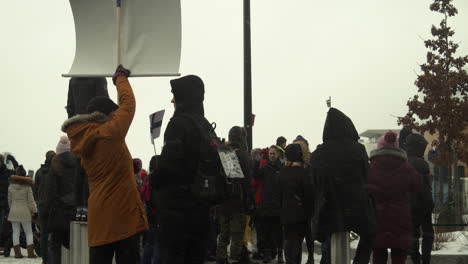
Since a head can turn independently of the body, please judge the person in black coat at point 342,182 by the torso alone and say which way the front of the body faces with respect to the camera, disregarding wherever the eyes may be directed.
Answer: away from the camera

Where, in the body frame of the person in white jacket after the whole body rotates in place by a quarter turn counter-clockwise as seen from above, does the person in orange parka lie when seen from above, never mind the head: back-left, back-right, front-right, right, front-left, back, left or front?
left

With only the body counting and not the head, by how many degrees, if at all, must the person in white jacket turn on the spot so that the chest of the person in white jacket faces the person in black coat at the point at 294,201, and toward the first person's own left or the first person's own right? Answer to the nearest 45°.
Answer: approximately 135° to the first person's own right

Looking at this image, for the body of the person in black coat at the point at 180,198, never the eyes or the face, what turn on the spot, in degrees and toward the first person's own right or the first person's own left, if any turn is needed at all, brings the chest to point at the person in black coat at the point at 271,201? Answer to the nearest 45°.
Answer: approximately 90° to the first person's own right

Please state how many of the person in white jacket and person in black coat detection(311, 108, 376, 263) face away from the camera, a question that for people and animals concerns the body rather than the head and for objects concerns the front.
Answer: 2

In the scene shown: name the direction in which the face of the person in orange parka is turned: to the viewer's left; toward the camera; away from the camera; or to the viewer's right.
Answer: away from the camera

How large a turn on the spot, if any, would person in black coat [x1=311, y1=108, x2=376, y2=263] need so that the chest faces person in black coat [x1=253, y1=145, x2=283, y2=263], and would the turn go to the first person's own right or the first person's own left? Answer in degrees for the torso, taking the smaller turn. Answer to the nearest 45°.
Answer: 0° — they already face them

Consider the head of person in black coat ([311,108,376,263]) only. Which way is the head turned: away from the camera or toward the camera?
away from the camera

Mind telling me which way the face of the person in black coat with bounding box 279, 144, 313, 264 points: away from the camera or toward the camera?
away from the camera

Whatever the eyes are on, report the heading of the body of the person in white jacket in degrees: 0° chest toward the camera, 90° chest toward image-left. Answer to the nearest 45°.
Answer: approximately 180°

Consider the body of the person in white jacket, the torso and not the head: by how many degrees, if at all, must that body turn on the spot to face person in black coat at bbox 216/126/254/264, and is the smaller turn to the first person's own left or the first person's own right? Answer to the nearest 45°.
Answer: approximately 135° to the first person's own right
